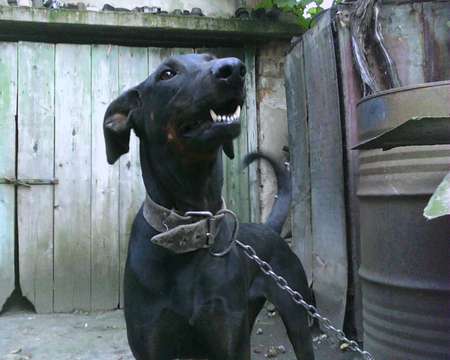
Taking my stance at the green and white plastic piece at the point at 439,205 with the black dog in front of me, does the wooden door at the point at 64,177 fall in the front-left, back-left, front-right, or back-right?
front-right

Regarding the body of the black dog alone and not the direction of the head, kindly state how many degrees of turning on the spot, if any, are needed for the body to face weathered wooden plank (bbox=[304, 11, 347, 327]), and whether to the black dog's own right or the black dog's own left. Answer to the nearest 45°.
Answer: approximately 180°

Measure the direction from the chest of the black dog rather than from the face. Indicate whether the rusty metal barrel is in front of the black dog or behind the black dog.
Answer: behind

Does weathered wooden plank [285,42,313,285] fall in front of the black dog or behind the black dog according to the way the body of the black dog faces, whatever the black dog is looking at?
behind

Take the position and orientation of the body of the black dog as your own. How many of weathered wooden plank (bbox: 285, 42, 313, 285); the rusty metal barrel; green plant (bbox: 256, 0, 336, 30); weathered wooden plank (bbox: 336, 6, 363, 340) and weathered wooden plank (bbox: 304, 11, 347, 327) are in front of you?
0

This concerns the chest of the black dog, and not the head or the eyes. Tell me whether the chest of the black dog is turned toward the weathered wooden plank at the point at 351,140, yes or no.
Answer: no

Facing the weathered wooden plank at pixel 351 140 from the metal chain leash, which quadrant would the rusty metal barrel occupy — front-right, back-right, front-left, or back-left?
front-right

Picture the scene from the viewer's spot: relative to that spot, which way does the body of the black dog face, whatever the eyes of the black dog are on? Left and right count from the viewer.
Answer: facing the viewer and to the left of the viewer

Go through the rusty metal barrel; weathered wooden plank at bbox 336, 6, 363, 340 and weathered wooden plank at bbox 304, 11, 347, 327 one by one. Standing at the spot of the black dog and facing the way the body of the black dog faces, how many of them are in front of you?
0

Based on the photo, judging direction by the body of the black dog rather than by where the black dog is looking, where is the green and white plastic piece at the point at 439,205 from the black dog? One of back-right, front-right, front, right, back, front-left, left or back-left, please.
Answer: left
